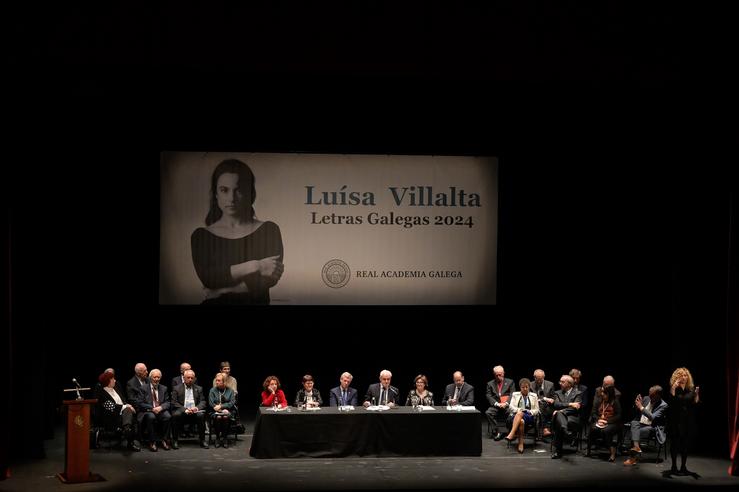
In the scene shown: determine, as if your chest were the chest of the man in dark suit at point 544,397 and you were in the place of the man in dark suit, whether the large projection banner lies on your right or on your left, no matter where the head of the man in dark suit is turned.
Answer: on your right

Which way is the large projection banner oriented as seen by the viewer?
toward the camera

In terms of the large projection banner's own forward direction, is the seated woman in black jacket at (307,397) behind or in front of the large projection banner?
in front

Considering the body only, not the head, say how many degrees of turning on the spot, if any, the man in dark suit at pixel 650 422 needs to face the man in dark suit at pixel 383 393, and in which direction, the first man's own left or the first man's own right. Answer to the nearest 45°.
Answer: approximately 45° to the first man's own right

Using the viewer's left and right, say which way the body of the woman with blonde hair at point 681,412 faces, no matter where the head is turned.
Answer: facing the viewer

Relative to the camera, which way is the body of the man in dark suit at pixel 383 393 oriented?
toward the camera

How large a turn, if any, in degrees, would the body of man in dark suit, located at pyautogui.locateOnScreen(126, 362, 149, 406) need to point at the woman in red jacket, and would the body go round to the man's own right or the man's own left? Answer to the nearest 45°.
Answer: approximately 45° to the man's own left

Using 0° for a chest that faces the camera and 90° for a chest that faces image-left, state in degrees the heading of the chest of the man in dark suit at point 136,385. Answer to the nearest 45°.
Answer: approximately 315°

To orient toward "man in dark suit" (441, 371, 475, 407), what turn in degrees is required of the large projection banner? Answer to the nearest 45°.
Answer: approximately 45° to its left

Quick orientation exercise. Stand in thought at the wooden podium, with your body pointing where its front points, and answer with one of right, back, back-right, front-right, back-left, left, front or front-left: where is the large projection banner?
back-left

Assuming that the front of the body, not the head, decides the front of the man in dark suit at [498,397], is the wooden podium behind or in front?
in front

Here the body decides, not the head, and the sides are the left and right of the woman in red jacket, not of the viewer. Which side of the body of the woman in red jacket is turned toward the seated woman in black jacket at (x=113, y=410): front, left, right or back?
right
